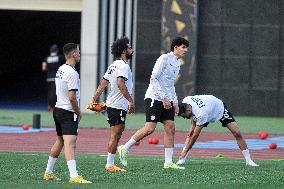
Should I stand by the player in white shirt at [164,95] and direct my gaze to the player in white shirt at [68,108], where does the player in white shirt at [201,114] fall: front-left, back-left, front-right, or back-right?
back-left

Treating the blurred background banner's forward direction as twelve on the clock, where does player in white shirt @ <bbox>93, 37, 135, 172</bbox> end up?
The player in white shirt is roughly at 12 o'clock from the blurred background banner.

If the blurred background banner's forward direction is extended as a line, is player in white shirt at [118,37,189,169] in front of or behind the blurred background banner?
in front

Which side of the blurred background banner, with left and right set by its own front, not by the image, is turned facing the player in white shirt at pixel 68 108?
front

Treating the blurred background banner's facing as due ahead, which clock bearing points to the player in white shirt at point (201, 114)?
The player in white shirt is roughly at 12 o'clock from the blurred background banner.

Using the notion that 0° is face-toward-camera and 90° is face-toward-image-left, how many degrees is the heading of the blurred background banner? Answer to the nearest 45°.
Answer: approximately 0°
